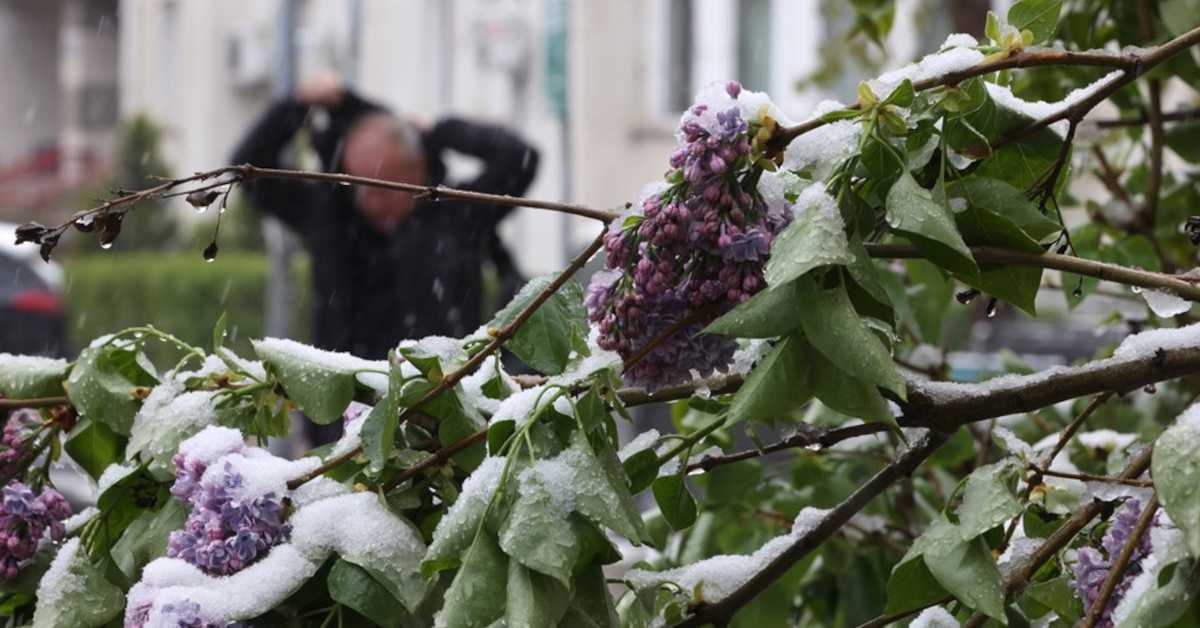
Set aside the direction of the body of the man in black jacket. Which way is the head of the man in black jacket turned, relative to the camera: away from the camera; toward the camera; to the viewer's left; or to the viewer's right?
toward the camera

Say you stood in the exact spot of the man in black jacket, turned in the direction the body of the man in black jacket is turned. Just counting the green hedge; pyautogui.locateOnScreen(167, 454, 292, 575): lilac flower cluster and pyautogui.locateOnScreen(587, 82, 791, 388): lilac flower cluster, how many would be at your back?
1

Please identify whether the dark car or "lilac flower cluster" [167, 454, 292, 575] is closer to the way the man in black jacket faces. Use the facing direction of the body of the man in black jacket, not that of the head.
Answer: the lilac flower cluster

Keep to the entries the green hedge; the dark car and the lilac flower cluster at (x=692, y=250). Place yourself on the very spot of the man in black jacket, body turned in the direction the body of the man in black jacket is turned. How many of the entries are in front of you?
1

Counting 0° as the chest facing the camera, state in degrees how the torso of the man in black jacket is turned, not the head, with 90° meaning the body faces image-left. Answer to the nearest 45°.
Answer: approximately 0°

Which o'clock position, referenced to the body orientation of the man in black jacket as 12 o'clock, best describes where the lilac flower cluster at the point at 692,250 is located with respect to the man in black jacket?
The lilac flower cluster is roughly at 12 o'clock from the man in black jacket.

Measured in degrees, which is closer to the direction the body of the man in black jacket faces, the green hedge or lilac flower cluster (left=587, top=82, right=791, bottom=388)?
the lilac flower cluster

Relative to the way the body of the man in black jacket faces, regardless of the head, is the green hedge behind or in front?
behind

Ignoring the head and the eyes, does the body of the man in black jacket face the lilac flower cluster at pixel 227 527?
yes

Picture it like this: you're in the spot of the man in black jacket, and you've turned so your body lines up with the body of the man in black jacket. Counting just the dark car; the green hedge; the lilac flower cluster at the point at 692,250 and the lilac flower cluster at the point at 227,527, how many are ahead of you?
2
